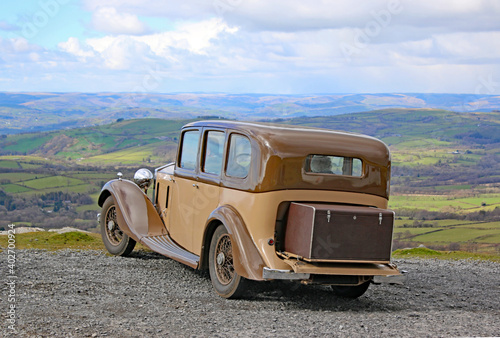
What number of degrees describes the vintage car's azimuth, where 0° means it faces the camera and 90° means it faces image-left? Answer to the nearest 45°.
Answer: approximately 135°
